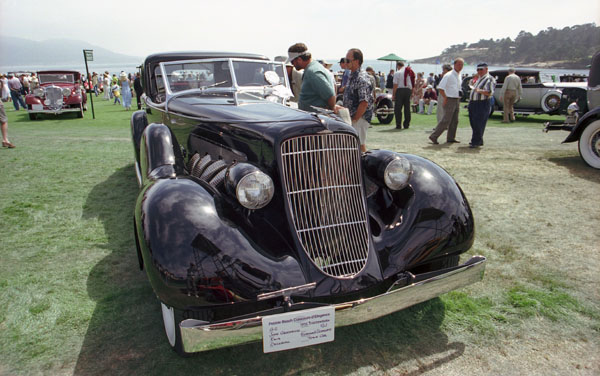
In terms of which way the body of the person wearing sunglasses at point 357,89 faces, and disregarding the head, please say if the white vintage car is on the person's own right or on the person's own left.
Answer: on the person's own right

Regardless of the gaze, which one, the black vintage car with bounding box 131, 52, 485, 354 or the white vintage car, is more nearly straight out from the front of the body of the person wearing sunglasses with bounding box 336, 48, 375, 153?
the black vintage car

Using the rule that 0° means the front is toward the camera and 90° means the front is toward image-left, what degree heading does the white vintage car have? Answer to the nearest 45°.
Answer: approximately 270°

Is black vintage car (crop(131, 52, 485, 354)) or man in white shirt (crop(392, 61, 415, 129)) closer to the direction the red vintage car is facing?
the black vintage car

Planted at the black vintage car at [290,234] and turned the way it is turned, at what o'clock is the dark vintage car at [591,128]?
The dark vintage car is roughly at 9 o'clock from the black vintage car.

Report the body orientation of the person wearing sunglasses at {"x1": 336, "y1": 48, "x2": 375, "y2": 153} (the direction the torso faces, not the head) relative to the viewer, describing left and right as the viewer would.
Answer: facing to the left of the viewer

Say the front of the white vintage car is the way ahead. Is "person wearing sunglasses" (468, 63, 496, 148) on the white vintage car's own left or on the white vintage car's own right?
on the white vintage car's own right
